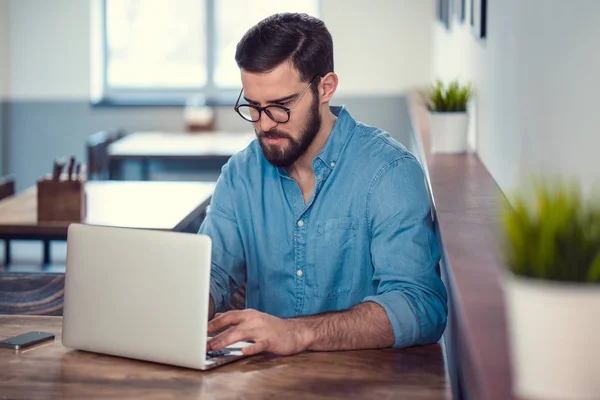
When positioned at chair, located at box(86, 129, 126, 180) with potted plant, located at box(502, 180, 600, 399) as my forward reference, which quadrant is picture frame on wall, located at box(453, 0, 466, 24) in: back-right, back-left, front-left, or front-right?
front-left

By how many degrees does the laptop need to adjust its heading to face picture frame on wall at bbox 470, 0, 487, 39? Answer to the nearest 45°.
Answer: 0° — it already faces it

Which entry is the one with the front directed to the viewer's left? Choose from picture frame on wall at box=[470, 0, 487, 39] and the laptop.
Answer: the picture frame on wall

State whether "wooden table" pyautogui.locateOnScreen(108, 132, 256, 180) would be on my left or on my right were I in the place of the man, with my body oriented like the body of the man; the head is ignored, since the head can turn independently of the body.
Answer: on my right

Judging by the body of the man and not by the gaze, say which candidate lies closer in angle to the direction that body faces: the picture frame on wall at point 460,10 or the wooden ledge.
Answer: the wooden ledge

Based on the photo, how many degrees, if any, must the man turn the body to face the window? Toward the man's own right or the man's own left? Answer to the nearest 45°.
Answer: approximately 135° to the man's own right

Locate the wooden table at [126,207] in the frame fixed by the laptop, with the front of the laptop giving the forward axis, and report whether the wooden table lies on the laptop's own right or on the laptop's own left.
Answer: on the laptop's own left

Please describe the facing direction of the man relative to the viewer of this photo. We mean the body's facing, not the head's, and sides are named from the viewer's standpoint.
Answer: facing the viewer and to the left of the viewer

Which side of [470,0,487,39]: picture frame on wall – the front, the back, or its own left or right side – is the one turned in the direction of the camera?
left

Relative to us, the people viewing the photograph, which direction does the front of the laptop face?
facing away from the viewer and to the right of the viewer

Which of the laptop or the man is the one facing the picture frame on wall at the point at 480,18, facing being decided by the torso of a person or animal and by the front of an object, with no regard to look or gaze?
the laptop

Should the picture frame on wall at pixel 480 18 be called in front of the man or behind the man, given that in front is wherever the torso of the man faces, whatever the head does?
behind

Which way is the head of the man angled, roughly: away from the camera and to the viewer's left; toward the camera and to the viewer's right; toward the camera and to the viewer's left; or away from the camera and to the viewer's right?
toward the camera and to the viewer's left

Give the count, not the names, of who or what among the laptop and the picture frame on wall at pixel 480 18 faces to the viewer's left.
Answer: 1

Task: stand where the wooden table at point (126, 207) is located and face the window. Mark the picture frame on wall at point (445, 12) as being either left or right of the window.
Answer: right

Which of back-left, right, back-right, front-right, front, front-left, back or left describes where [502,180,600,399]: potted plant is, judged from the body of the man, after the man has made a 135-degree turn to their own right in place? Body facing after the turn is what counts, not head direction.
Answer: back
